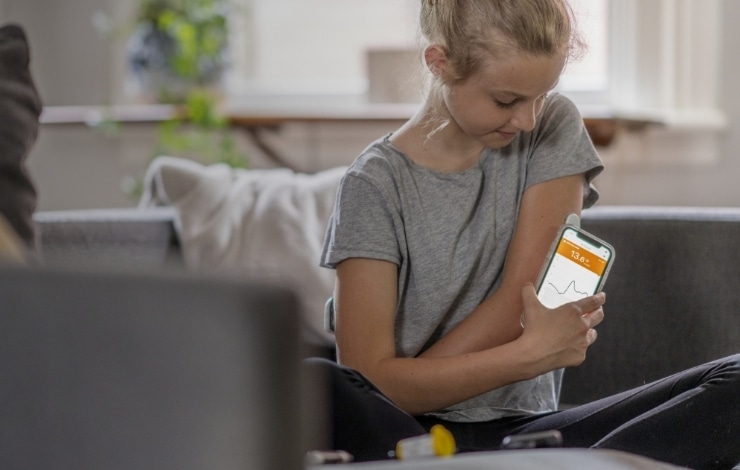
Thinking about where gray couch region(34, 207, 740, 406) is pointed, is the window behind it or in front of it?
behind

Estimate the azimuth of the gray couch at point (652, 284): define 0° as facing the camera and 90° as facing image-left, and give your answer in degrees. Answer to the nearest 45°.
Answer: approximately 0°

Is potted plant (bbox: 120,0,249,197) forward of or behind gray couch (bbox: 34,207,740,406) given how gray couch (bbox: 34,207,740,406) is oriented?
behind
